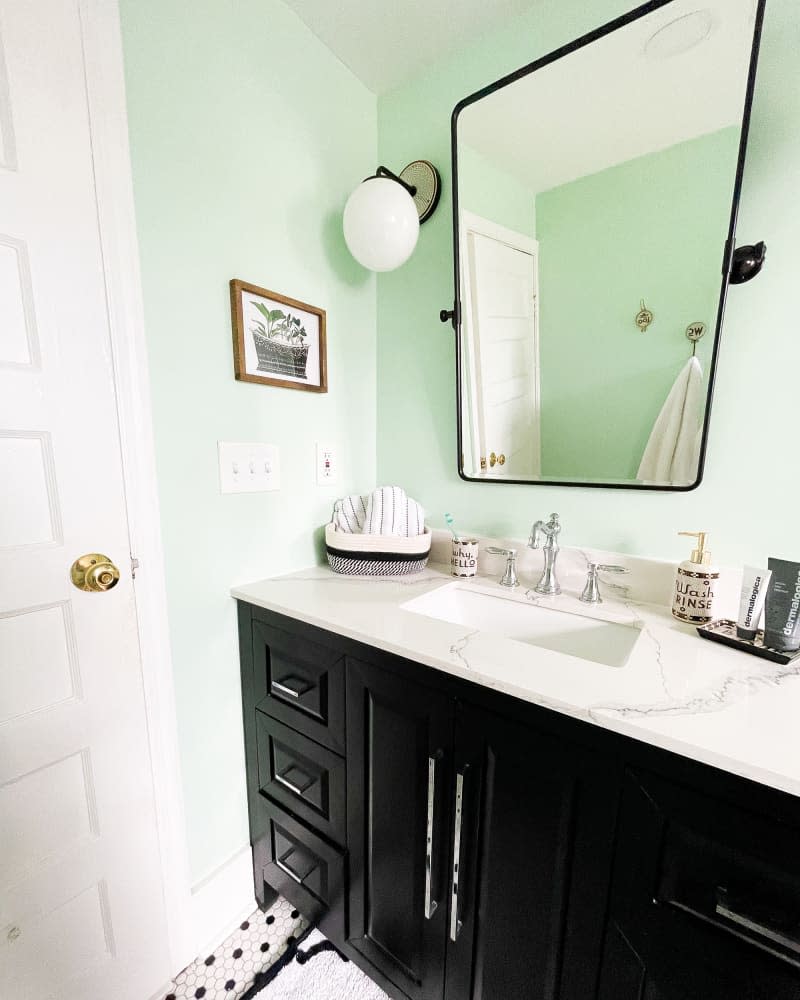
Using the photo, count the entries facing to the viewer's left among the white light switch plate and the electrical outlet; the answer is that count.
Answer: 0

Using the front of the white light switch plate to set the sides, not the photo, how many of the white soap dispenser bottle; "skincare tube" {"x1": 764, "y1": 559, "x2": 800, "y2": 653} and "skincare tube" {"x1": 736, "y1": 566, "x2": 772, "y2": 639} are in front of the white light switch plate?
3

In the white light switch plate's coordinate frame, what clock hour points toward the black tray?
The black tray is roughly at 12 o'clock from the white light switch plate.

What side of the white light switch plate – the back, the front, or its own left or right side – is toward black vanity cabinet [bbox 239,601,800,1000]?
front

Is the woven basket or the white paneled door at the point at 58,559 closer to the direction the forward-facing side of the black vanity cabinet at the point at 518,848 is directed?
the white paneled door

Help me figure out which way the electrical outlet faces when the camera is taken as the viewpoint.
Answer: facing the viewer and to the right of the viewer
